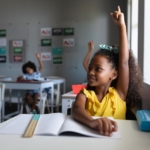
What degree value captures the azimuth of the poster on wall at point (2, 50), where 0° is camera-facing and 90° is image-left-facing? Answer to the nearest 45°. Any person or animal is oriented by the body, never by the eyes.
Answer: approximately 0°

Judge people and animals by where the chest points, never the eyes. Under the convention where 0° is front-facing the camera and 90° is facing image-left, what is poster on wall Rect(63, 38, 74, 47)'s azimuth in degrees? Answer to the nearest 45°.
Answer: approximately 0°
